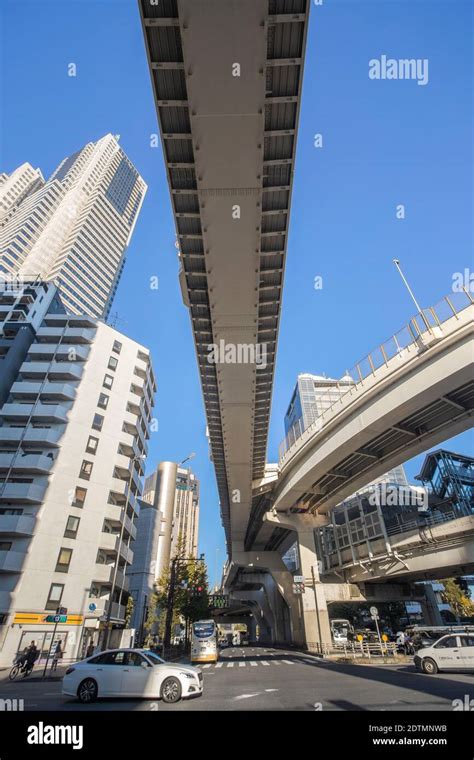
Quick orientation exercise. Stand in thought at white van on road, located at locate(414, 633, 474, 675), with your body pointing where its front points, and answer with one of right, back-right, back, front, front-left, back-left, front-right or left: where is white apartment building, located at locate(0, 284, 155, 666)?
front

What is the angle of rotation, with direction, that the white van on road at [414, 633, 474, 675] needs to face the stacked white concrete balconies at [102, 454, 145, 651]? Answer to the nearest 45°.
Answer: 0° — it already faces it

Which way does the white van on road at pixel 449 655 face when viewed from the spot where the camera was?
facing to the left of the viewer

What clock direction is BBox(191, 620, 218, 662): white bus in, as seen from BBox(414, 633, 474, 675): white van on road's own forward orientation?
The white bus is roughly at 1 o'clock from the white van on road.

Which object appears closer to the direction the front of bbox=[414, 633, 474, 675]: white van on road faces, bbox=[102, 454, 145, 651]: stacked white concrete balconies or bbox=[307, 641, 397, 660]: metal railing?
the stacked white concrete balconies
